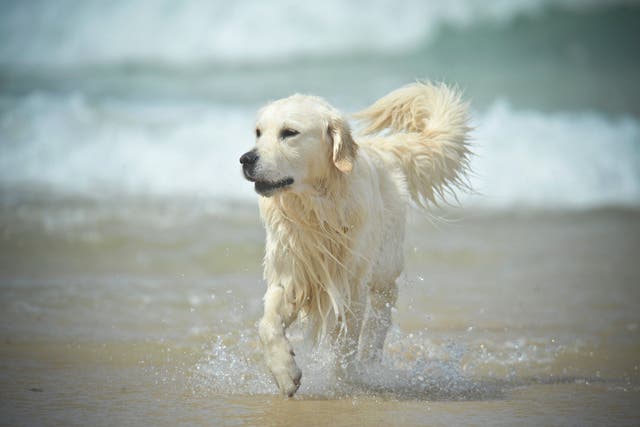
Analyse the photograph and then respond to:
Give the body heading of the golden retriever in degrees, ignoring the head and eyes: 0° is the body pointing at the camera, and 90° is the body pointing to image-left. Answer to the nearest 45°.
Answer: approximately 45°
